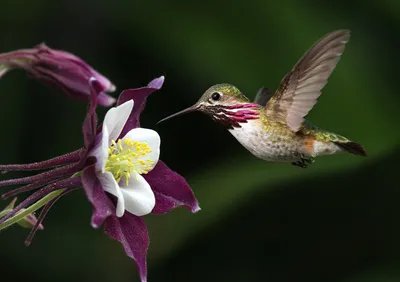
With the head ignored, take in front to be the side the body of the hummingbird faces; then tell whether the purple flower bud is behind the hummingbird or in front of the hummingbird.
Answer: in front

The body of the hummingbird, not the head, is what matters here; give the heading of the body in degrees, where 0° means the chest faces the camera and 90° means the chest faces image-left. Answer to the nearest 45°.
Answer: approximately 90°

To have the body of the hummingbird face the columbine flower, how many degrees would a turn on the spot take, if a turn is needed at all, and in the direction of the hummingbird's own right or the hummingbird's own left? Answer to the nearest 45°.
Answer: approximately 45° to the hummingbird's own left
